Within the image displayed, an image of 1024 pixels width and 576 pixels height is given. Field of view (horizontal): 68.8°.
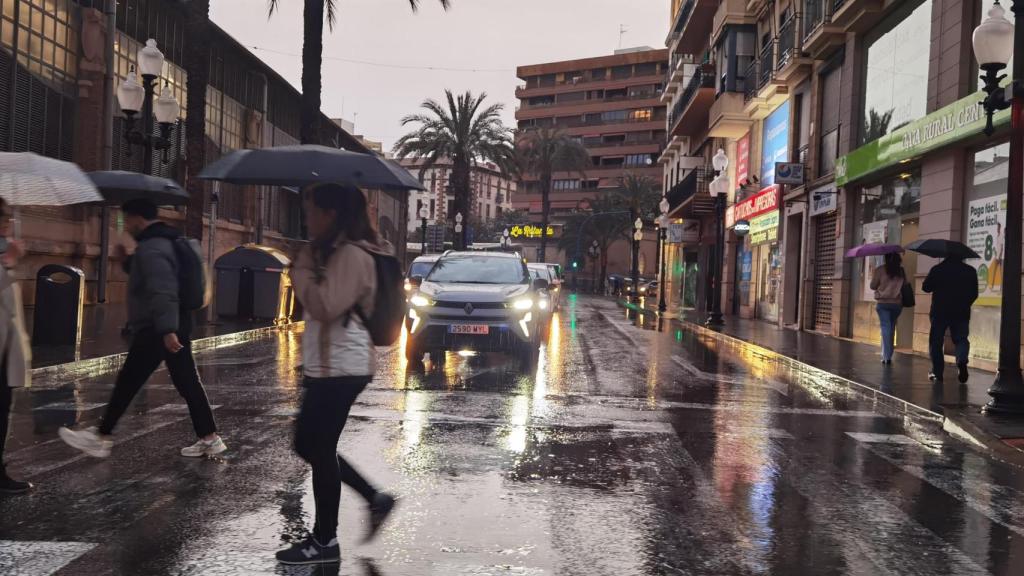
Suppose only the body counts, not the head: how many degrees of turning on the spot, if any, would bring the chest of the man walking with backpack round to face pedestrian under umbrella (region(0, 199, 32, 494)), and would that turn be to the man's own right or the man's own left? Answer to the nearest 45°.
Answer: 0° — they already face them

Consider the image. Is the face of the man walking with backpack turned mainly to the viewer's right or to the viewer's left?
to the viewer's left

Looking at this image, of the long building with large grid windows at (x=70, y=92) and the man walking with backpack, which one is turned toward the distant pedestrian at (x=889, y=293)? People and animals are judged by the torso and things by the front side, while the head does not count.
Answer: the long building with large grid windows

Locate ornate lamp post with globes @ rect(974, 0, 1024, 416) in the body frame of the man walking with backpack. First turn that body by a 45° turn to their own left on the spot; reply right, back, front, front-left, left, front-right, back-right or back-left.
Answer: back-left

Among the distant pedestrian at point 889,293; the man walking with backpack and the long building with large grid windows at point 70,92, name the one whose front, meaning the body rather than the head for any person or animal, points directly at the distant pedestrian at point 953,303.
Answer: the long building with large grid windows

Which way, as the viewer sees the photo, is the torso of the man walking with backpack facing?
to the viewer's left

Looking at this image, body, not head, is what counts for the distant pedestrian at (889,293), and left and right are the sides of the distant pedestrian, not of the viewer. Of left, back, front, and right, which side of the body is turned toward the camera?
back

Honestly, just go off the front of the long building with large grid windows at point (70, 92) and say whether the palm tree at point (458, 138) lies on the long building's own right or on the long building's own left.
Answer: on the long building's own left

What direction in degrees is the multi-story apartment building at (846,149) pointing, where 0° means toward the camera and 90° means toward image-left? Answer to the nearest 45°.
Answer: approximately 45°
